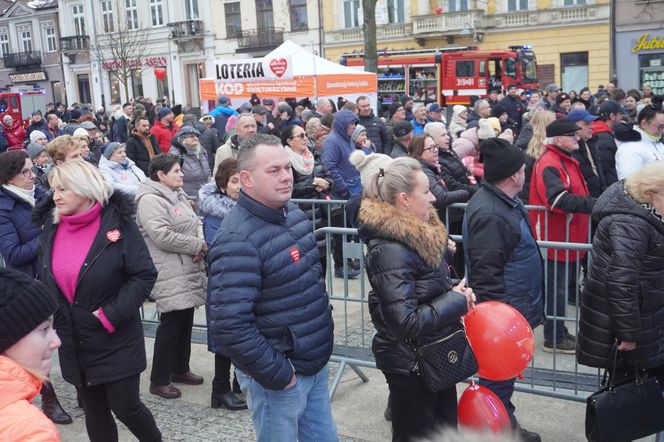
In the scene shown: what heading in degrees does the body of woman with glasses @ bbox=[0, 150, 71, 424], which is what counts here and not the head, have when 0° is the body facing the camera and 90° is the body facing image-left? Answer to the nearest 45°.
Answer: approximately 270°

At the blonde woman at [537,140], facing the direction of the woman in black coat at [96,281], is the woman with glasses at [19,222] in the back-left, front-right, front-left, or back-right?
front-right

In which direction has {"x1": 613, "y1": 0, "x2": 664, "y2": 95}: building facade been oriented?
toward the camera

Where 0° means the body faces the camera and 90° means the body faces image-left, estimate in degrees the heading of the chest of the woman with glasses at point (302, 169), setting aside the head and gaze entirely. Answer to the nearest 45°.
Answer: approximately 315°

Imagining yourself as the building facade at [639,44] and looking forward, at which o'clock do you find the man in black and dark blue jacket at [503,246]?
The man in black and dark blue jacket is roughly at 12 o'clock from the building facade.

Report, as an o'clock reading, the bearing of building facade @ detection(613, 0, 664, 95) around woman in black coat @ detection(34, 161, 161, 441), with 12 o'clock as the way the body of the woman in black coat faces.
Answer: The building facade is roughly at 6 o'clock from the woman in black coat.

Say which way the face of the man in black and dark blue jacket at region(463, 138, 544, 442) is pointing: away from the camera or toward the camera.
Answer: away from the camera

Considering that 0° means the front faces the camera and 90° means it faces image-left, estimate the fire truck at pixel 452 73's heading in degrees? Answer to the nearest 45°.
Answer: approximately 270°

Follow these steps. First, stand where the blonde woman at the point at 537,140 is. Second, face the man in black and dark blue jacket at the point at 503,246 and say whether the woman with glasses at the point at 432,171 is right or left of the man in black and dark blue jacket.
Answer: right
